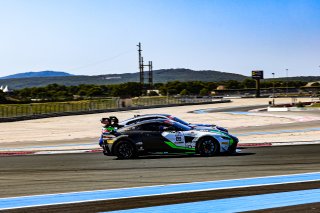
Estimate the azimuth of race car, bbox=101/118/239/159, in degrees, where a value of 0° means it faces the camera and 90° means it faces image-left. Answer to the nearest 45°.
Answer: approximately 270°
